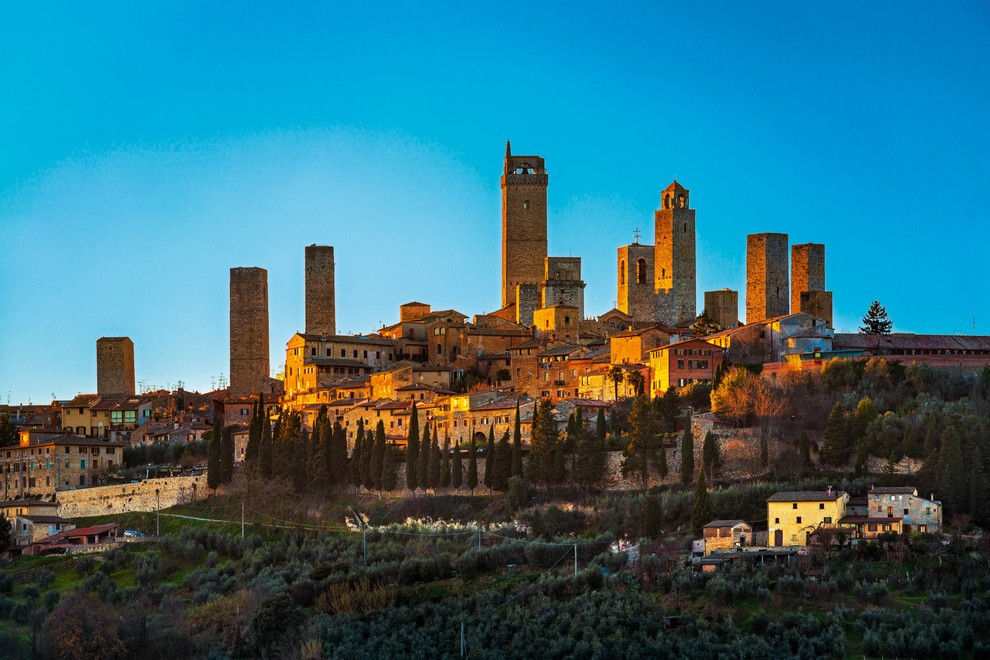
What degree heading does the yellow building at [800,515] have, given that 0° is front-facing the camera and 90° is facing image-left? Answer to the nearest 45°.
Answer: approximately 0°

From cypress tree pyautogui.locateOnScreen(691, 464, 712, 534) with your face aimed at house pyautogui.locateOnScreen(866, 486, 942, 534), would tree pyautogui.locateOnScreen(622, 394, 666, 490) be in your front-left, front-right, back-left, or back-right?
back-left

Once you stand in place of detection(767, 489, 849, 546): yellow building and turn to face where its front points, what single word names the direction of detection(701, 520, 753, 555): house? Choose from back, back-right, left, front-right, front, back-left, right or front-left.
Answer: right

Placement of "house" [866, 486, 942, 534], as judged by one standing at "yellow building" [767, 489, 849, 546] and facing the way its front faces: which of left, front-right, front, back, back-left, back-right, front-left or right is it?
left

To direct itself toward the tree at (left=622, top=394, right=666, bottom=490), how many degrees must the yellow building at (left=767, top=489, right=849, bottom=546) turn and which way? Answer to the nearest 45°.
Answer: approximately 135° to its right

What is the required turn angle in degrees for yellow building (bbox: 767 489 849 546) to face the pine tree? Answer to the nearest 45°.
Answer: approximately 180°

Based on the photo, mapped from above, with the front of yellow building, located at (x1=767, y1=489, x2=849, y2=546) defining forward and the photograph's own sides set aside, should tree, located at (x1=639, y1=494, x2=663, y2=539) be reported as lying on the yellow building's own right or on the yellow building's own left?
on the yellow building's own right
